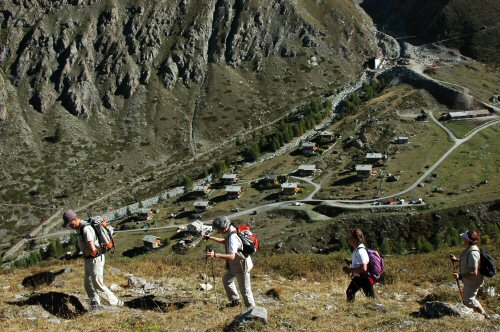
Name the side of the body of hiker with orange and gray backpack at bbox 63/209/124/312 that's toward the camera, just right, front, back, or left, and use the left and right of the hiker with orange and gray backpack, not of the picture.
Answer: left

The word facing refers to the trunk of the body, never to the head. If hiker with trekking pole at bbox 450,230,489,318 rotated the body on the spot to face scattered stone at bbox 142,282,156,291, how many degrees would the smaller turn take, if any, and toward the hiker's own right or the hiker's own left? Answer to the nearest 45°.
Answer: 0° — they already face it

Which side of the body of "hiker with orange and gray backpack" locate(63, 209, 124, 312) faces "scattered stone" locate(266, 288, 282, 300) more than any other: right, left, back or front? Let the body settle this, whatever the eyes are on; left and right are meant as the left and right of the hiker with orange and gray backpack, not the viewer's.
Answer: back

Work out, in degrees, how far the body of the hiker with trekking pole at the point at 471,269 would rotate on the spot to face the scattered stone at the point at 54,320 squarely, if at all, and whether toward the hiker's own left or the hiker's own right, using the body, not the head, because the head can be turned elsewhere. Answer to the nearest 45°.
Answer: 0° — they already face it

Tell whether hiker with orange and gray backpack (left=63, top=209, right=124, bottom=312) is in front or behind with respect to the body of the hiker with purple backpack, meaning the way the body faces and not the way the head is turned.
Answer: in front

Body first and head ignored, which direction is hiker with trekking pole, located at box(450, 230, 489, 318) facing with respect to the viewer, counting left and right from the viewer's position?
facing to the left of the viewer

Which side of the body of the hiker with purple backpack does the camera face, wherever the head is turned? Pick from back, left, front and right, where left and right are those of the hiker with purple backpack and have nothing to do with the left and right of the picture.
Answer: left

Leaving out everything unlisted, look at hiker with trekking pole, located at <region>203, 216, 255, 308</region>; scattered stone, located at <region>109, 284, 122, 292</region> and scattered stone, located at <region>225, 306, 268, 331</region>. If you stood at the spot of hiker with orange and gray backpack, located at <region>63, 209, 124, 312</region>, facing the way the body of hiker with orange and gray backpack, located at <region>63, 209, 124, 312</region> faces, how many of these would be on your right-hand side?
1

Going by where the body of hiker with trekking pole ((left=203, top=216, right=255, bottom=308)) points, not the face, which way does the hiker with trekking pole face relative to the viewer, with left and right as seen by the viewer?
facing to the left of the viewer

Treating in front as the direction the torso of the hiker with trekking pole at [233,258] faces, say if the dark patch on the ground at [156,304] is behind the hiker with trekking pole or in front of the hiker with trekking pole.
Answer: in front

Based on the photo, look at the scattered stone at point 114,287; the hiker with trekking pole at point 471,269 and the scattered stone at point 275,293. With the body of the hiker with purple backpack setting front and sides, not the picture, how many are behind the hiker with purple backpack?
1
